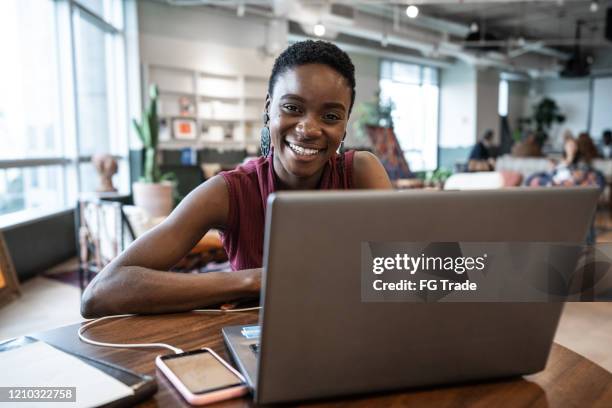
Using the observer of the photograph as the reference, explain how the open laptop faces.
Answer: facing away from the viewer and to the left of the viewer

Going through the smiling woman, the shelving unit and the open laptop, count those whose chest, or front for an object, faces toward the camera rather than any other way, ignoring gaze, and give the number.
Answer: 2

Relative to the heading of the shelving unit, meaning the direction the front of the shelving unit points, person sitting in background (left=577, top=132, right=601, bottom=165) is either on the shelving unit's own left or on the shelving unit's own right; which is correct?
on the shelving unit's own left

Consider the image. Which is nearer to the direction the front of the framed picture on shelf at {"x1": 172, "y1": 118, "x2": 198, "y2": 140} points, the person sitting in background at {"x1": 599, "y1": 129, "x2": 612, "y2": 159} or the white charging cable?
the white charging cable

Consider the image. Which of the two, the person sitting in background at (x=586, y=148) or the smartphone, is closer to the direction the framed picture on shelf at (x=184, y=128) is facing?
the smartphone

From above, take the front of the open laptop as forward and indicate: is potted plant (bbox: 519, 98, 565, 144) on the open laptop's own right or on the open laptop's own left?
on the open laptop's own right

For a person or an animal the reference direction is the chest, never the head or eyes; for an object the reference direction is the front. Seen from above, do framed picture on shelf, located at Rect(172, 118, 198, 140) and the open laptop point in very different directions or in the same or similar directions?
very different directions

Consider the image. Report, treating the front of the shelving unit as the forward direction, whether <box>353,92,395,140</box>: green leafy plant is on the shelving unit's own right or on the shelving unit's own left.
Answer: on the shelving unit's own left
